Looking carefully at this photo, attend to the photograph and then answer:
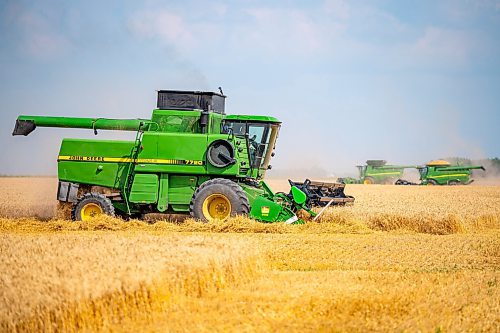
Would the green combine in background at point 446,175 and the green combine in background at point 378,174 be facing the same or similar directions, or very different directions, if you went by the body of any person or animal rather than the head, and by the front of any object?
same or similar directions

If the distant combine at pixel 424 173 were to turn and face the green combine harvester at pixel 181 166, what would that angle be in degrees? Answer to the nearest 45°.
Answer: approximately 90° to its left

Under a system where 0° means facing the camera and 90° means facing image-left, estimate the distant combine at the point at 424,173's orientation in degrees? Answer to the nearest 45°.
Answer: approximately 90°

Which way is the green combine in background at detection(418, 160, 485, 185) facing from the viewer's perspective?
to the viewer's left

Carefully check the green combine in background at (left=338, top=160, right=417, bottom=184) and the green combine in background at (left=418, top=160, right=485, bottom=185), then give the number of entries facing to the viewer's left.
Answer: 2

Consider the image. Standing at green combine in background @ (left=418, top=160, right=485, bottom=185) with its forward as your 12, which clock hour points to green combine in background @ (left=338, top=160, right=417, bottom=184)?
green combine in background @ (left=338, top=160, right=417, bottom=184) is roughly at 1 o'clock from green combine in background @ (left=418, top=160, right=485, bottom=185).

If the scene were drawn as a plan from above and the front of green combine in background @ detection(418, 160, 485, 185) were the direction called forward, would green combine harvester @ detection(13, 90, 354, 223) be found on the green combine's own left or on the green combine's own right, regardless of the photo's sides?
on the green combine's own left

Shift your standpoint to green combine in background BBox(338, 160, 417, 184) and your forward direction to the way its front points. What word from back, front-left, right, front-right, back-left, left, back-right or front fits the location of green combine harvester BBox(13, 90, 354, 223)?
left

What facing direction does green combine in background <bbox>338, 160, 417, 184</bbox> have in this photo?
to the viewer's left

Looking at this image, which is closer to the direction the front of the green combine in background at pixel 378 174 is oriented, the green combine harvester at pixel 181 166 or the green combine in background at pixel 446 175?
the green combine harvester
